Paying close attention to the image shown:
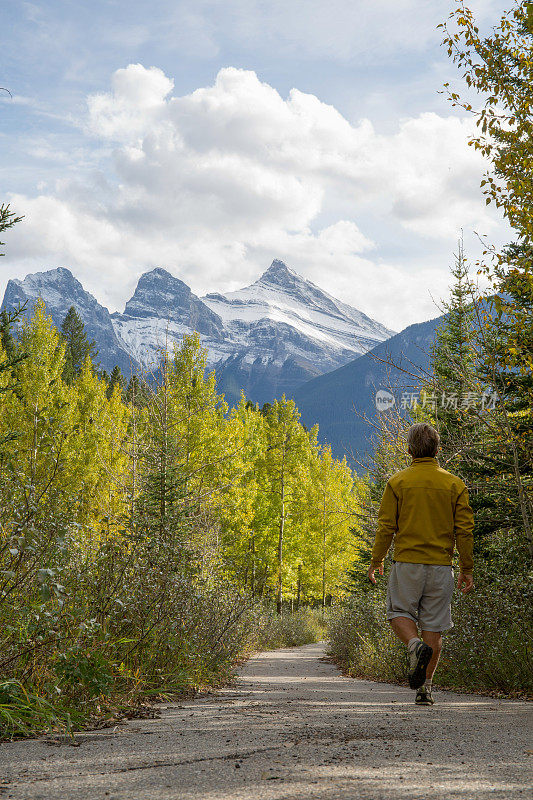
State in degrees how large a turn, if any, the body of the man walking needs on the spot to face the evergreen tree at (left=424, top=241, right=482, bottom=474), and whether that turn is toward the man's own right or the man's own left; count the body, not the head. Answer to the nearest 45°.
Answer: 0° — they already face it

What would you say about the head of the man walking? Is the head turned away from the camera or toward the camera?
away from the camera

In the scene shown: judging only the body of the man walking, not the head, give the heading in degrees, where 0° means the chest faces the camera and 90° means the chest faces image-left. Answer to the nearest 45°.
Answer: approximately 180°
